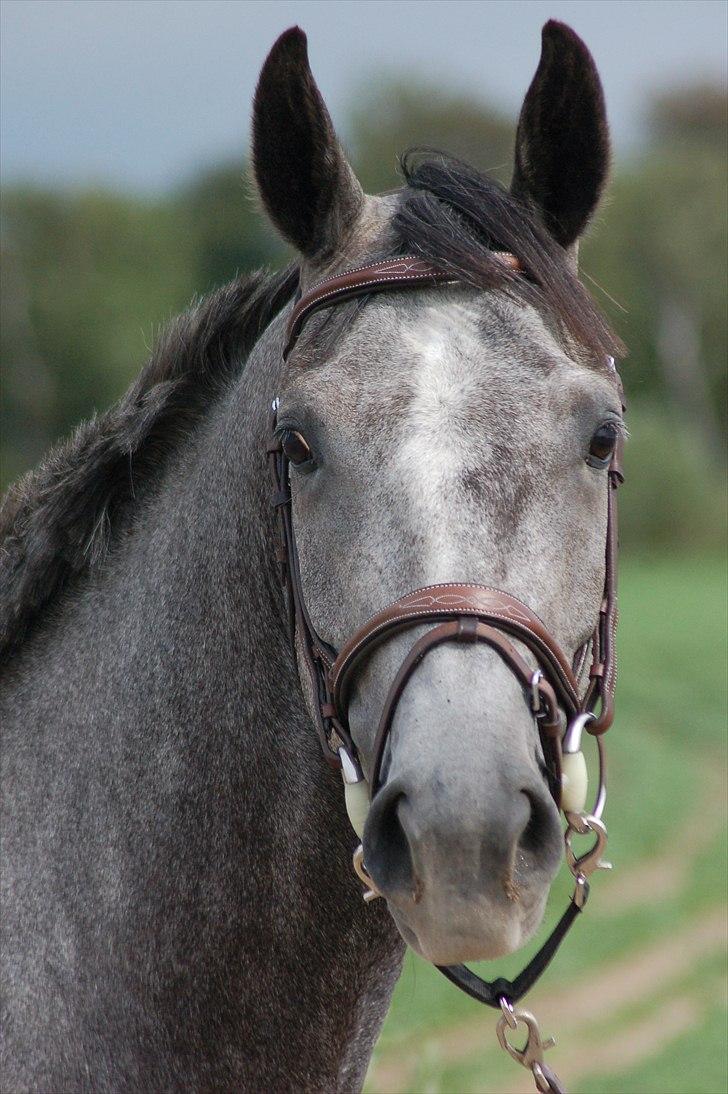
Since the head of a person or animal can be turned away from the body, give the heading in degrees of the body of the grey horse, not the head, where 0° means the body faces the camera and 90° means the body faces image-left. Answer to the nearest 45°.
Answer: approximately 315°
